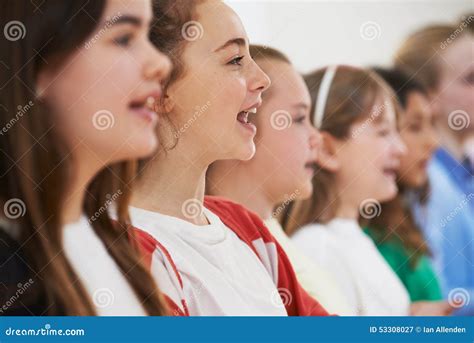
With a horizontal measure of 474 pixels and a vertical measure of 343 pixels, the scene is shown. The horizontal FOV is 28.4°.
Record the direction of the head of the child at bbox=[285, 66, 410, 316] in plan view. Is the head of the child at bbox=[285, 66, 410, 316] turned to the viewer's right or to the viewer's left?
to the viewer's right

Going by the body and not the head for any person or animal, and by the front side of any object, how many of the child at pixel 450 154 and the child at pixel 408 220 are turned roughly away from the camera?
0

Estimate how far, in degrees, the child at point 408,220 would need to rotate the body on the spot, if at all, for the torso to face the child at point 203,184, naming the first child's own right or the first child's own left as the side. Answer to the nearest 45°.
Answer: approximately 90° to the first child's own right

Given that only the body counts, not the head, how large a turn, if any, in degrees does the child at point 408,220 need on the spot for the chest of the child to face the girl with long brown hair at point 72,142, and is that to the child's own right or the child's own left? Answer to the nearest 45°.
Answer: approximately 135° to the child's own right

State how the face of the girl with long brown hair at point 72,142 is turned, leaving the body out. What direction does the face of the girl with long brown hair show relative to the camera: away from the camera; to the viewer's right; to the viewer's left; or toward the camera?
to the viewer's right

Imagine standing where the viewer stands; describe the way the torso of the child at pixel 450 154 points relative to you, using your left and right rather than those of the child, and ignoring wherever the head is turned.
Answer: facing the viewer and to the right of the viewer

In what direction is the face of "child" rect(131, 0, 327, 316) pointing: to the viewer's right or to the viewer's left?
to the viewer's right

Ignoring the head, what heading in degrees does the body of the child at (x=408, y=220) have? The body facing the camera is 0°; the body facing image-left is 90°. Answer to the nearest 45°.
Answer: approximately 315°
